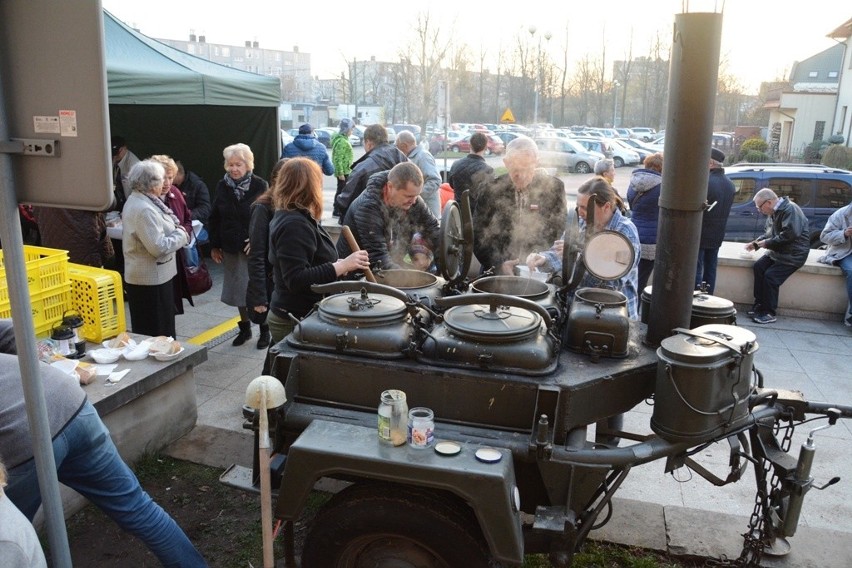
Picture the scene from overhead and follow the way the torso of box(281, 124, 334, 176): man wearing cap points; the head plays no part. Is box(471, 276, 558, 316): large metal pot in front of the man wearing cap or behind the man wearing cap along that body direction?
behind

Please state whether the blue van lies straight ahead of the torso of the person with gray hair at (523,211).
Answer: no

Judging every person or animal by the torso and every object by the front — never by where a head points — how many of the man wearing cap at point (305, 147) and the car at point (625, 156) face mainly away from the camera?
1

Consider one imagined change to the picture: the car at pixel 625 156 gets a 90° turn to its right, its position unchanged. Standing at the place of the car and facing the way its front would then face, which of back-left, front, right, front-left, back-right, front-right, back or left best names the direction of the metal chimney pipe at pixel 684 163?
front-left

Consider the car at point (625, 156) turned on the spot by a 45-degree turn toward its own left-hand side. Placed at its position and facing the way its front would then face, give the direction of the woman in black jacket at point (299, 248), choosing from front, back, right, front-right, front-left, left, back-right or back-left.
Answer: right

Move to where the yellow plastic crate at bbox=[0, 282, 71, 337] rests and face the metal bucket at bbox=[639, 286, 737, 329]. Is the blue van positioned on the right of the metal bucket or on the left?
left

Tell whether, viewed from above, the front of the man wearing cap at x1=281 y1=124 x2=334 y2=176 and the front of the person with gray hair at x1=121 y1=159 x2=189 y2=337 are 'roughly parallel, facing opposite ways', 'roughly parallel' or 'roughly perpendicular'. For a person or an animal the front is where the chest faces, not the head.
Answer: roughly perpendicular

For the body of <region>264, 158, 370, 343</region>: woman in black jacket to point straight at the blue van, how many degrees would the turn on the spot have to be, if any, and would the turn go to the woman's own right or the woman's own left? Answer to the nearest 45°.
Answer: approximately 45° to the woman's own left

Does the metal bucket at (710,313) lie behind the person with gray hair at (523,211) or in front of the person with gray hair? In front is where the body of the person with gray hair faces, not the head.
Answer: in front

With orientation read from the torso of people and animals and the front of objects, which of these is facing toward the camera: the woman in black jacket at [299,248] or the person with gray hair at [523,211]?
the person with gray hair

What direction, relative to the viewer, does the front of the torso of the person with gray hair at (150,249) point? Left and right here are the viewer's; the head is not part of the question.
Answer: facing to the right of the viewer

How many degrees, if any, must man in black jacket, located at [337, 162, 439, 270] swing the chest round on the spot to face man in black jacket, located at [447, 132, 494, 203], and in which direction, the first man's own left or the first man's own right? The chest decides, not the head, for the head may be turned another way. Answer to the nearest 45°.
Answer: approximately 135° to the first man's own left

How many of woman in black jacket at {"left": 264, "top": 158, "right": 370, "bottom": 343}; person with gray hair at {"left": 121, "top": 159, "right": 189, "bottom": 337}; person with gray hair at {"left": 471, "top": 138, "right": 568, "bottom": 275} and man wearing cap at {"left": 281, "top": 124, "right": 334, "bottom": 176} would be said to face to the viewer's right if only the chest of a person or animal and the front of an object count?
2

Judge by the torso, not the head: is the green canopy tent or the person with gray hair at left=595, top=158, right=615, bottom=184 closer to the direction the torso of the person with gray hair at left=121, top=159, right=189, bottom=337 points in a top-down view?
the person with gray hair

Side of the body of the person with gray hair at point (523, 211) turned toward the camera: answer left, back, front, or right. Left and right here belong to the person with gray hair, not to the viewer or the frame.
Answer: front
